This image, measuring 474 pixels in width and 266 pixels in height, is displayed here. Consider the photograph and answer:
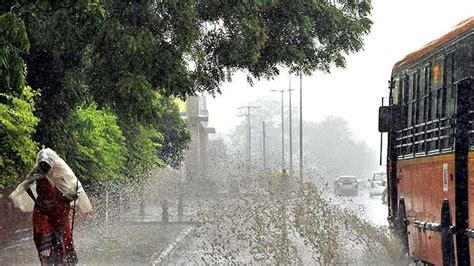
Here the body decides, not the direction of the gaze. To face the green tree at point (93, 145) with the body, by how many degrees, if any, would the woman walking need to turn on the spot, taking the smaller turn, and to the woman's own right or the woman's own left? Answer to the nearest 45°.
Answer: approximately 180°

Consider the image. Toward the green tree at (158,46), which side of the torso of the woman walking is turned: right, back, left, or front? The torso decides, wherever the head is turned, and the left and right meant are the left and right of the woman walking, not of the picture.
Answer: back

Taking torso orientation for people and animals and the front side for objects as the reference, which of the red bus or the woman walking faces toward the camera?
the woman walking

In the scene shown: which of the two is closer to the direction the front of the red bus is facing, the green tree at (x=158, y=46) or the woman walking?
the green tree

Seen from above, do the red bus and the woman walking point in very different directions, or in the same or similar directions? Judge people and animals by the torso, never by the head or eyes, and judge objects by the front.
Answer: very different directions

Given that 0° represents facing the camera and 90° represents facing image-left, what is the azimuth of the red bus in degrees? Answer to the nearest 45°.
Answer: approximately 135°

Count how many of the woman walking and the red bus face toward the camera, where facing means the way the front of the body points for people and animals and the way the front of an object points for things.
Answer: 1

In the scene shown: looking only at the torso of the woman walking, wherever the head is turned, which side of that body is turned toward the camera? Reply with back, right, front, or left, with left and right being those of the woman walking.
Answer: front

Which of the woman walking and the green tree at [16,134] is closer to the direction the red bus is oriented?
the green tree

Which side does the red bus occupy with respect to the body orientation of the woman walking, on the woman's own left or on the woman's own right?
on the woman's own left
